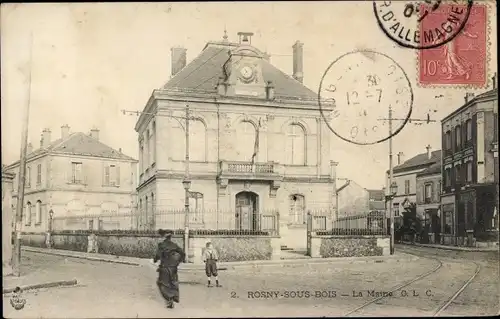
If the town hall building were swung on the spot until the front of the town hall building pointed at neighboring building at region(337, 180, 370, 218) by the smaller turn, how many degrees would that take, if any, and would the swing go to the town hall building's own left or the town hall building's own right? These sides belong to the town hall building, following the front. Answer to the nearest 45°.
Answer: approximately 90° to the town hall building's own left

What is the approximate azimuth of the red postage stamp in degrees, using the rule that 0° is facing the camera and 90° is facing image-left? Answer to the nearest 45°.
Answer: approximately 0°
